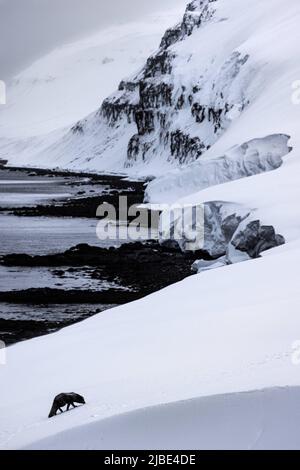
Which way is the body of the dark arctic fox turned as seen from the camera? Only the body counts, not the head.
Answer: to the viewer's right

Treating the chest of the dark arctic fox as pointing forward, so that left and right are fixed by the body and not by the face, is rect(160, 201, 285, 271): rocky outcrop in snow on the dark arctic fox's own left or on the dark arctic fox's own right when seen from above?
on the dark arctic fox's own left
